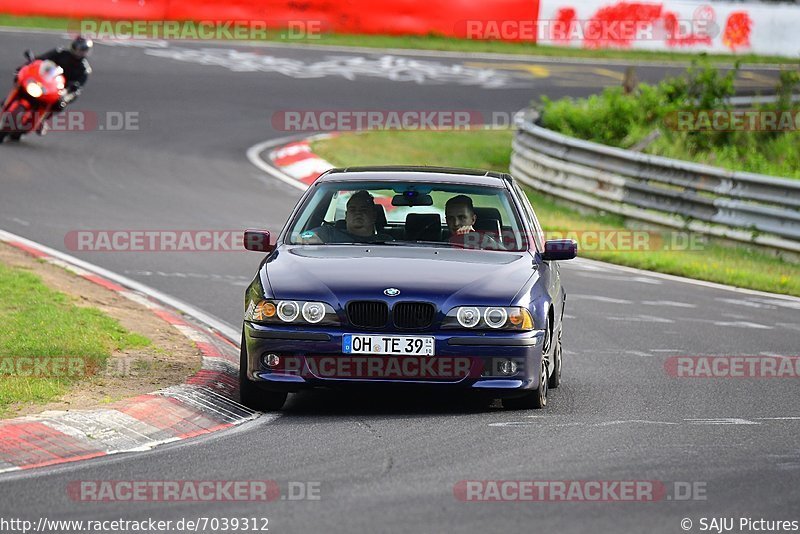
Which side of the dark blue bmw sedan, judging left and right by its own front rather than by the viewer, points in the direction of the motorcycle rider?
back

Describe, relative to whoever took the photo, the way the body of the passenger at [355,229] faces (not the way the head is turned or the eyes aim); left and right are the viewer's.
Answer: facing the viewer

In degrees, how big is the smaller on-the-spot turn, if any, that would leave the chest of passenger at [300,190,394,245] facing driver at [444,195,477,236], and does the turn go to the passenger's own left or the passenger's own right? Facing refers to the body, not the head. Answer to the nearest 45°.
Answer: approximately 90° to the passenger's own left

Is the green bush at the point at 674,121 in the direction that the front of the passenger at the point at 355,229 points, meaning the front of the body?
no

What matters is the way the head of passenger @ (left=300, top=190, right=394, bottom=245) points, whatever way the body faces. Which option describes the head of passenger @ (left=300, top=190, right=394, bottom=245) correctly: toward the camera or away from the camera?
toward the camera

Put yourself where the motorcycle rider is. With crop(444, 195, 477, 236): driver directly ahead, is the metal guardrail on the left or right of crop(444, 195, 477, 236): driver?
left

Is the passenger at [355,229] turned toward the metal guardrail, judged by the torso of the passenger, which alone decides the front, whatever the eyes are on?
no

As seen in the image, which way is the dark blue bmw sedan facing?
toward the camera

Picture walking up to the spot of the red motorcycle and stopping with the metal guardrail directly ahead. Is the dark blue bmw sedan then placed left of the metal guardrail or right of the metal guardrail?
right

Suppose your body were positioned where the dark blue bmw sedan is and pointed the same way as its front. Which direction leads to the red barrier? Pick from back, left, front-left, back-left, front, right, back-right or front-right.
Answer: back

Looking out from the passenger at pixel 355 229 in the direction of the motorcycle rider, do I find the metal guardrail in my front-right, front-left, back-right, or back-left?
front-right
